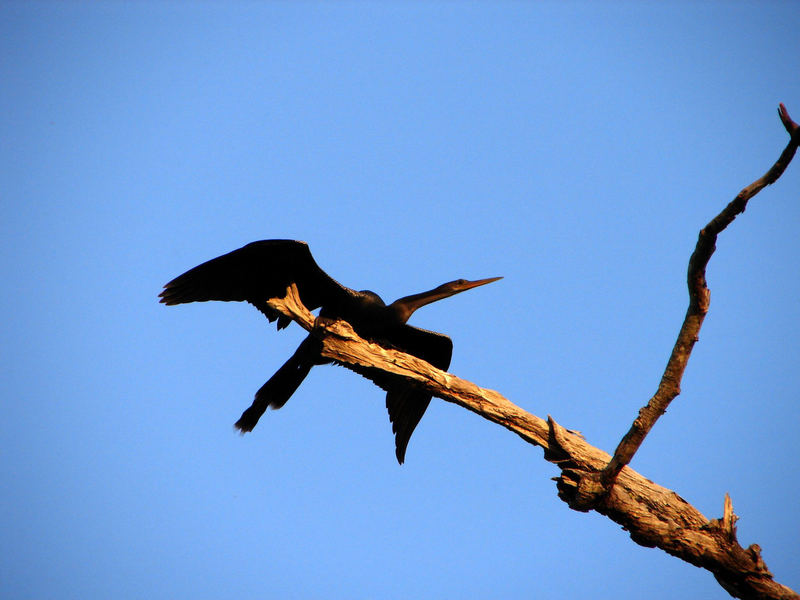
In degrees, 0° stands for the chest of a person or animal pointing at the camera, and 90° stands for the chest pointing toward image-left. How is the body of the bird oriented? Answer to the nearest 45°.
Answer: approximately 270°
